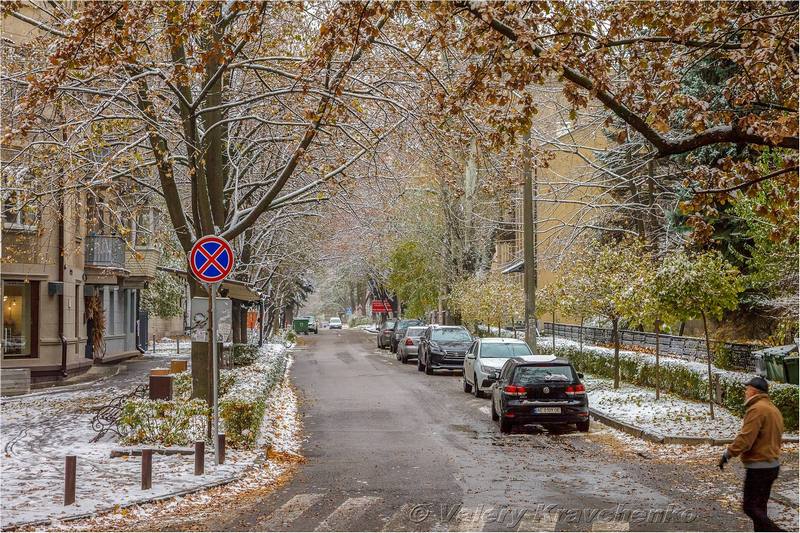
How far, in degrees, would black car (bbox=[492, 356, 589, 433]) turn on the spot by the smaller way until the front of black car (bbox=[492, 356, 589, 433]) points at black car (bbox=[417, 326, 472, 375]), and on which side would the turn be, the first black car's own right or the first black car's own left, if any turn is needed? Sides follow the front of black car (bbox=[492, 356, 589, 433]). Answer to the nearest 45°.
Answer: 0° — it already faces it

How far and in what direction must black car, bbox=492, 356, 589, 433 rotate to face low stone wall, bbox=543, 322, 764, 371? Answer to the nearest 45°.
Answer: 0° — it already faces it

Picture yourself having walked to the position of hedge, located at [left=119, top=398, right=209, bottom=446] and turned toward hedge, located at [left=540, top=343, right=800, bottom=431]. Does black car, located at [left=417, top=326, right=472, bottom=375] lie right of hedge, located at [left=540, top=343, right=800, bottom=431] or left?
left

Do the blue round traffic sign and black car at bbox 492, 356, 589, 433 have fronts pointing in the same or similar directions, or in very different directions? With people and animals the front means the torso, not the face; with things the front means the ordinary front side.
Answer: very different directions

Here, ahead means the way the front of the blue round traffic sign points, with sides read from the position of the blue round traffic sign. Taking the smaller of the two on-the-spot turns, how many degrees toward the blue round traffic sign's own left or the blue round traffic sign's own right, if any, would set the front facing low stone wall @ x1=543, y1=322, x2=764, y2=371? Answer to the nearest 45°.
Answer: approximately 135° to the blue round traffic sign's own left

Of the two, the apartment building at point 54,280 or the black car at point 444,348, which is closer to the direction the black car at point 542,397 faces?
the black car

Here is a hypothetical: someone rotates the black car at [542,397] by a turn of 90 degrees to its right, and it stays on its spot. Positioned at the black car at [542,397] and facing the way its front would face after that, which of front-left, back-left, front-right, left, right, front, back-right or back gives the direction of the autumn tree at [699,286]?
front

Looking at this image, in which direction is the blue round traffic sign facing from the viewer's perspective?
toward the camera

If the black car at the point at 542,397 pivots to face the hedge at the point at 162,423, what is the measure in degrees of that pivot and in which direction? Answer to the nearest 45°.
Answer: approximately 135° to its left

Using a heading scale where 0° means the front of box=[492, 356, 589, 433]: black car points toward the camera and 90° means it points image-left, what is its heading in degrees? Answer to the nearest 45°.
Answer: approximately 180°

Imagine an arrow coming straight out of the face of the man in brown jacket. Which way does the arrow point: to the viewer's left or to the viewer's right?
to the viewer's left

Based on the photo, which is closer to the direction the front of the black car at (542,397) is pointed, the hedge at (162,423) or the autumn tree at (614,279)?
the autumn tree

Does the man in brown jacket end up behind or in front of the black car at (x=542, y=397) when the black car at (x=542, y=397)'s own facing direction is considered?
behind

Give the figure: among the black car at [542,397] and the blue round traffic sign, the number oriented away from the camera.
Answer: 1

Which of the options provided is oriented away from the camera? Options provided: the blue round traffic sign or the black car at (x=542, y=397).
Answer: the black car
